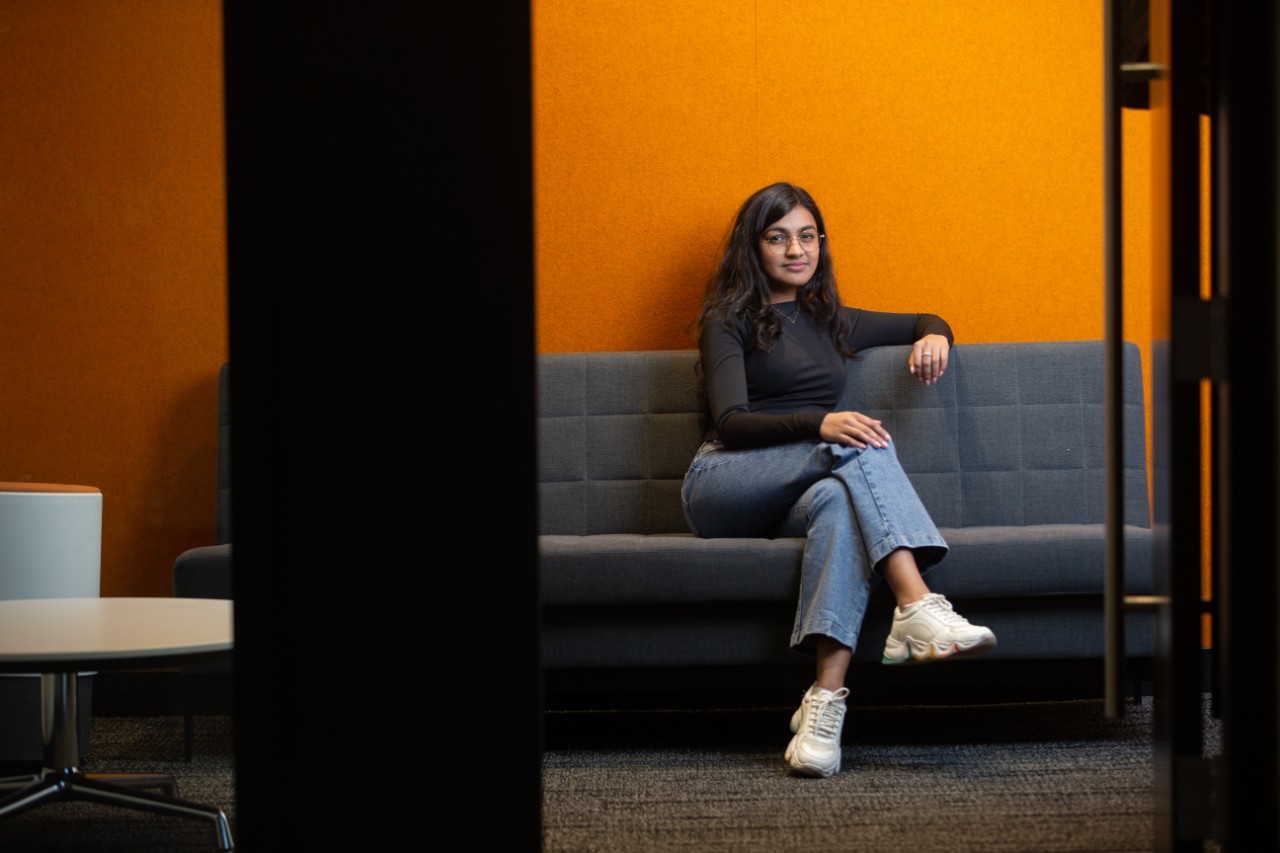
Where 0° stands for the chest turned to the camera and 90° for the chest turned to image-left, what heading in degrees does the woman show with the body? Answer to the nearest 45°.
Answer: approximately 315°

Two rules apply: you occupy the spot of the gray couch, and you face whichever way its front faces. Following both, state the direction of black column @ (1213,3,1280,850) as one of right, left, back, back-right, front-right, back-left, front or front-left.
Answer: front

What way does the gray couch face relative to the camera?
toward the camera

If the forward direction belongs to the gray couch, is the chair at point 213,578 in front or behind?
in front

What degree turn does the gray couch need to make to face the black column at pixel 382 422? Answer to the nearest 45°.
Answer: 0° — it already faces it

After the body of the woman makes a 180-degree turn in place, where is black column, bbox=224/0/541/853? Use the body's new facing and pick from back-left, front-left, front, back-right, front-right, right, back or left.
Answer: back-left

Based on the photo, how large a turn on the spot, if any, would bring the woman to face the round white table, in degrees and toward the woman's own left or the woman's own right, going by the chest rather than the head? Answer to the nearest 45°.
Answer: approximately 90° to the woman's own right

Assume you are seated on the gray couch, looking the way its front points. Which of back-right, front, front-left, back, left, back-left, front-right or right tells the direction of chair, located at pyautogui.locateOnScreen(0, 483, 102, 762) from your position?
front-right

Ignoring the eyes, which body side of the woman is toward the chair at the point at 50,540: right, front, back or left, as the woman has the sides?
right

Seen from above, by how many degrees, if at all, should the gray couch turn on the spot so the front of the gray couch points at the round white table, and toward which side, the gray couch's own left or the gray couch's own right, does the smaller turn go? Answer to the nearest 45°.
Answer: approximately 45° to the gray couch's own right
